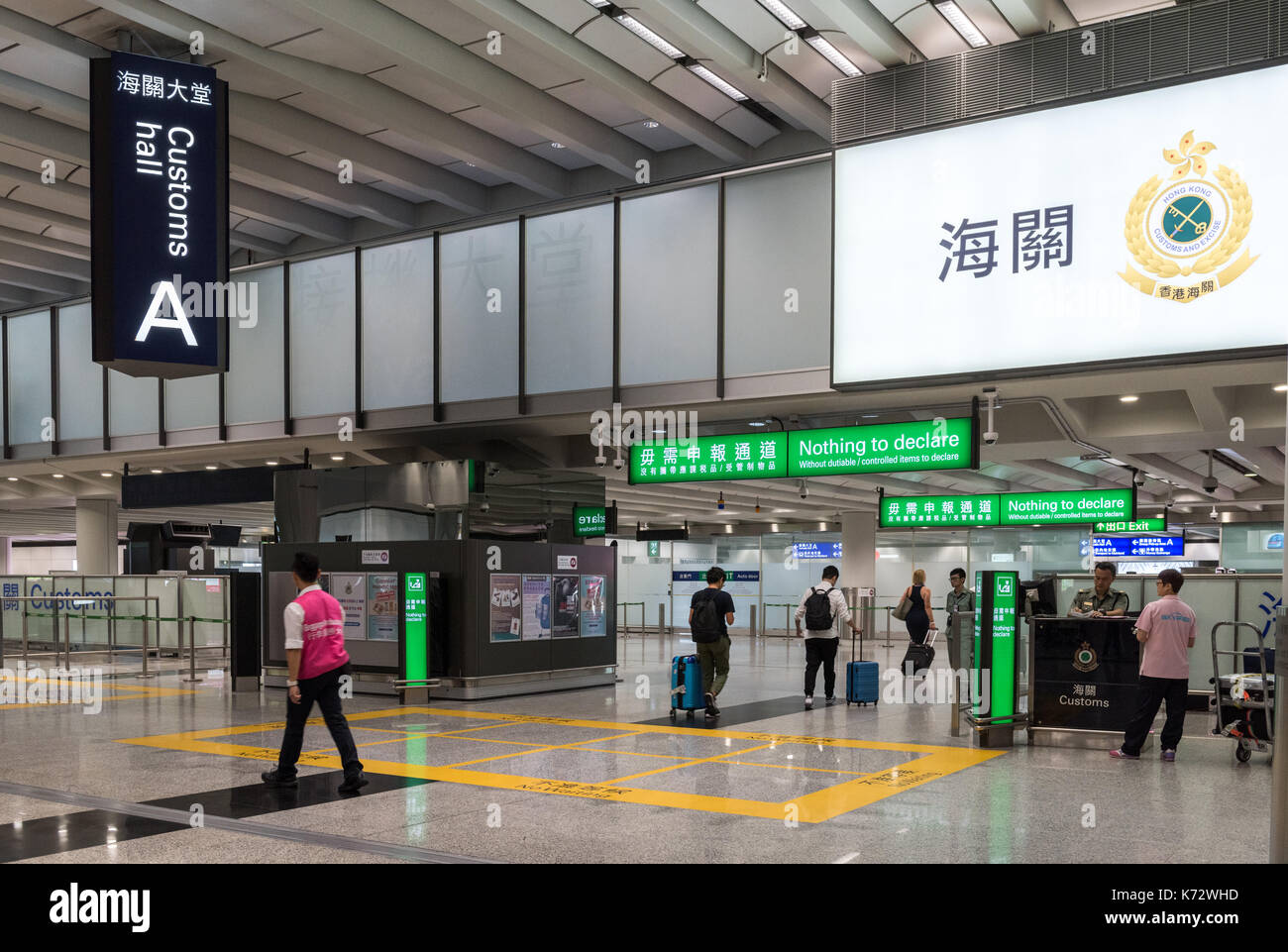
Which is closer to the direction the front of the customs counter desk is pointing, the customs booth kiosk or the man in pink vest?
the man in pink vest

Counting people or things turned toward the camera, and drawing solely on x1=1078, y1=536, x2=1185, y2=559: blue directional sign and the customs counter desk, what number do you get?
2

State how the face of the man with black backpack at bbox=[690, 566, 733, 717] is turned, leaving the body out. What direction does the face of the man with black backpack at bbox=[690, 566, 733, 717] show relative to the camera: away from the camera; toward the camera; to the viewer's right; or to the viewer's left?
away from the camera

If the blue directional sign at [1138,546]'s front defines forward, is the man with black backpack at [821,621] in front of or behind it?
in front

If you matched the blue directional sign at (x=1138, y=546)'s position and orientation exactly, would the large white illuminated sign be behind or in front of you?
in front

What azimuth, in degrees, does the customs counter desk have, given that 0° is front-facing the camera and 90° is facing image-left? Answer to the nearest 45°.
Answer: approximately 0°

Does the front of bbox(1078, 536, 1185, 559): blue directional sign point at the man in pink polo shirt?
yes

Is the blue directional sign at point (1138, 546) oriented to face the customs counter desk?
yes

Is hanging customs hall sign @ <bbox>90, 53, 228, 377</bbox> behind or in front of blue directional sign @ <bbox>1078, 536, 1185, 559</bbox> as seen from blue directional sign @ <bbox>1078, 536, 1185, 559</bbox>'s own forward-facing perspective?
in front
